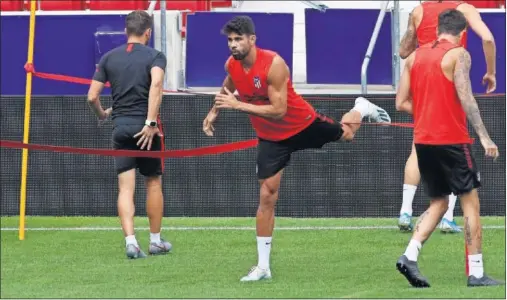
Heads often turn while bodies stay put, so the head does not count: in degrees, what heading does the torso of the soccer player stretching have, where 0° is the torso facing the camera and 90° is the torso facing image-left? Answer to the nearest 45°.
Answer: approximately 45°
